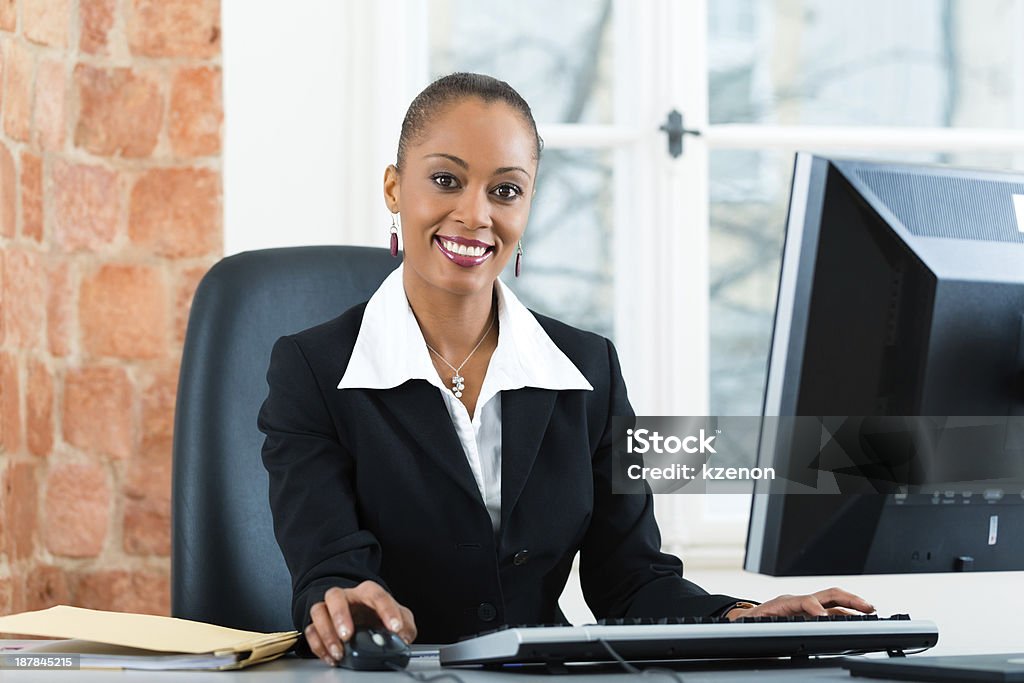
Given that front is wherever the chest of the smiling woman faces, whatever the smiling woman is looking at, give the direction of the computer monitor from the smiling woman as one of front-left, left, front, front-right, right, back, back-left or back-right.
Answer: front-left

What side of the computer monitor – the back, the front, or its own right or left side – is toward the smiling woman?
front

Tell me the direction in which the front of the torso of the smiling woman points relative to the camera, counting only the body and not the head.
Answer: toward the camera

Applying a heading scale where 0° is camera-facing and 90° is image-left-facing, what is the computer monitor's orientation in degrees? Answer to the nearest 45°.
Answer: approximately 135°

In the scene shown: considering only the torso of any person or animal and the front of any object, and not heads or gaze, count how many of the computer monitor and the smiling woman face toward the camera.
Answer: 1
